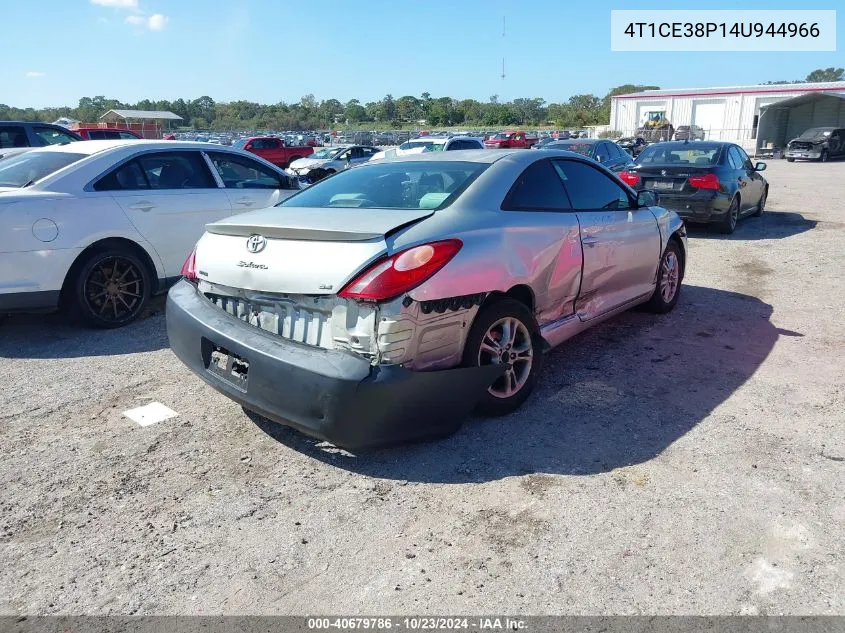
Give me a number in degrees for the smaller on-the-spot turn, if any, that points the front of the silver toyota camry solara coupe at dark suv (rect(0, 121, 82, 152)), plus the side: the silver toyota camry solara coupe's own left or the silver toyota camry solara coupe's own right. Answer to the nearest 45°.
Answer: approximately 90° to the silver toyota camry solara coupe's own left

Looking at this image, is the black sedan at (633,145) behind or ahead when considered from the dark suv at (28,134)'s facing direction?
ahead

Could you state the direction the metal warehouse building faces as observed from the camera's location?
facing the viewer and to the left of the viewer

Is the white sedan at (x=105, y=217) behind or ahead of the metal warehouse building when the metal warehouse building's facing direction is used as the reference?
ahead

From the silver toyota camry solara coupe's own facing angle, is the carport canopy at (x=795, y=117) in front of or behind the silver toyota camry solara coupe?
in front

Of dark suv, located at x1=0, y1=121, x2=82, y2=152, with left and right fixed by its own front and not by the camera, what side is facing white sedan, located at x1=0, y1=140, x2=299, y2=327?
right

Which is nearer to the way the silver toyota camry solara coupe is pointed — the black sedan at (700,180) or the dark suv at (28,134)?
the black sedan

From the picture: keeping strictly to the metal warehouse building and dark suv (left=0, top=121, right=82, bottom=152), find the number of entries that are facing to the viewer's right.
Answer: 1

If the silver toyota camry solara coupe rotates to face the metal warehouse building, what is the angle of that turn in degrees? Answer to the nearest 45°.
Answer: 0° — it already faces it

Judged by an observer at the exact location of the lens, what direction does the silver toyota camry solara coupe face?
facing away from the viewer and to the right of the viewer

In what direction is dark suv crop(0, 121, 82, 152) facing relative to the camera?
to the viewer's right

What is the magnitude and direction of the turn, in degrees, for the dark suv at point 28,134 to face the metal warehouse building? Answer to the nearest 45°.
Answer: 0° — it already faces it

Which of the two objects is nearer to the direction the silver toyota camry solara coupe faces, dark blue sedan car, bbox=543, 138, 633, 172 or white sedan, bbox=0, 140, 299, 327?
the dark blue sedan car
